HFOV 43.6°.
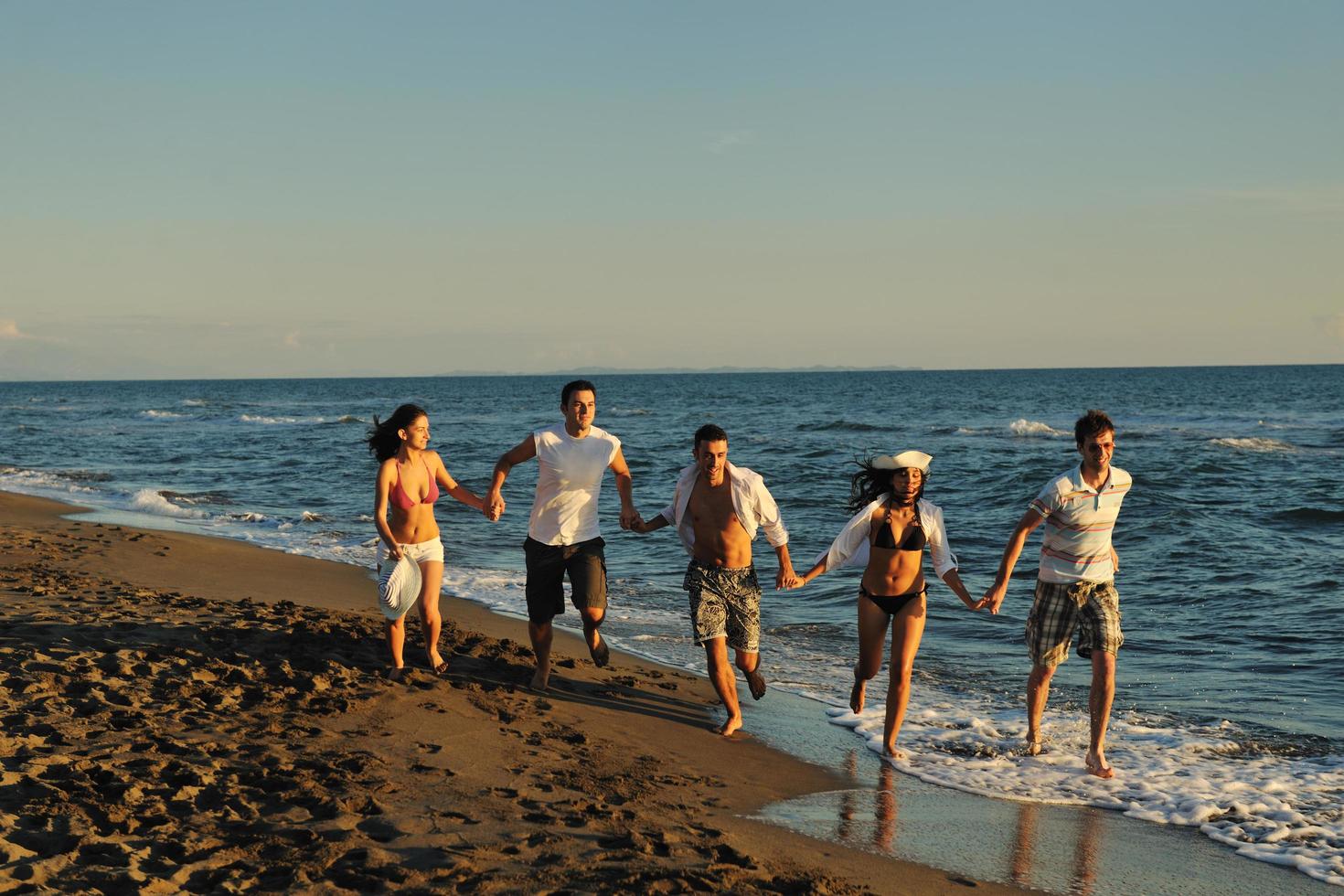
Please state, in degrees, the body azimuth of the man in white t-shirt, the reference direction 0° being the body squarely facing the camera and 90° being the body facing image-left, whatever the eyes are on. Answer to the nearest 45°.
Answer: approximately 0°

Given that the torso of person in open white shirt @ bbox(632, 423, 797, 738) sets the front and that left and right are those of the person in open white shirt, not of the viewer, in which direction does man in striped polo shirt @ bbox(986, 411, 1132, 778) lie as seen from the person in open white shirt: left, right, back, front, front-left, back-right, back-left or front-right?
left

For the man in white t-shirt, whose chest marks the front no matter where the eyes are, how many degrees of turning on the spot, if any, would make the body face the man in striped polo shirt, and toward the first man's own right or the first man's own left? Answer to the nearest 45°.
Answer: approximately 90° to the first man's own left

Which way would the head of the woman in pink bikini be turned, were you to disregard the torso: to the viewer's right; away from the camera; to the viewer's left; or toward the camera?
to the viewer's right

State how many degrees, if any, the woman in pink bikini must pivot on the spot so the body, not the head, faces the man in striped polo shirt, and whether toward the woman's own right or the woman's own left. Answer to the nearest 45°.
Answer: approximately 45° to the woman's own left

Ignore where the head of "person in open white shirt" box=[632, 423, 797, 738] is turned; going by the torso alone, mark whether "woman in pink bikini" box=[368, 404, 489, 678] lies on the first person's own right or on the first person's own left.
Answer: on the first person's own right

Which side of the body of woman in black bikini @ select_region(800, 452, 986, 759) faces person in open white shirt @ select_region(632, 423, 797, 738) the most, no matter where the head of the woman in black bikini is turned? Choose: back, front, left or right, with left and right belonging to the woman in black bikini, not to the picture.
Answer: right

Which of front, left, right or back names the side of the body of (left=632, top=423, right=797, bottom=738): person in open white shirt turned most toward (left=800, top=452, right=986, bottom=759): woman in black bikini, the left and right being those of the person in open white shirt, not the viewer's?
left

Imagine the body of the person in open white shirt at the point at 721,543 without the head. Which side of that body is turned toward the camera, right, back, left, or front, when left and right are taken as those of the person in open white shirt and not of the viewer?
front

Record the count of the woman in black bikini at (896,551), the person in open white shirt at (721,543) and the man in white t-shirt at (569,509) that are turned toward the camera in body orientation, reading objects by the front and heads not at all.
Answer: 3

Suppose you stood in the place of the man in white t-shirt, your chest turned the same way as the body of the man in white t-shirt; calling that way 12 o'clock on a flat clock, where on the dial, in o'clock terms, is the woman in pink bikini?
The woman in pink bikini is roughly at 3 o'clock from the man in white t-shirt.

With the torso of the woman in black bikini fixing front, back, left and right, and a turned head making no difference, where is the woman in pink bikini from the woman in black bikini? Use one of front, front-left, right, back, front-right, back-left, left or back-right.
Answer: right

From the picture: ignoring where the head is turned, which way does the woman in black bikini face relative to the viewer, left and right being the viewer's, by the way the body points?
facing the viewer
